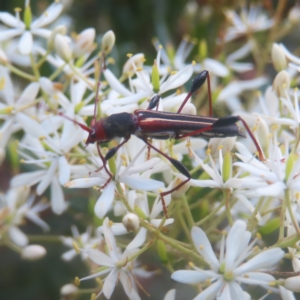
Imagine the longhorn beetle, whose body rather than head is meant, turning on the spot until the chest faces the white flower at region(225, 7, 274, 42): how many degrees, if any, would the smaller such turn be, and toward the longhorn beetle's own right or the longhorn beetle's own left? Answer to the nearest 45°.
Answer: approximately 135° to the longhorn beetle's own right

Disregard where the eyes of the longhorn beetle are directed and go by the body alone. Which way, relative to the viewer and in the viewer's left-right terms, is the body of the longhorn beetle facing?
facing to the left of the viewer
